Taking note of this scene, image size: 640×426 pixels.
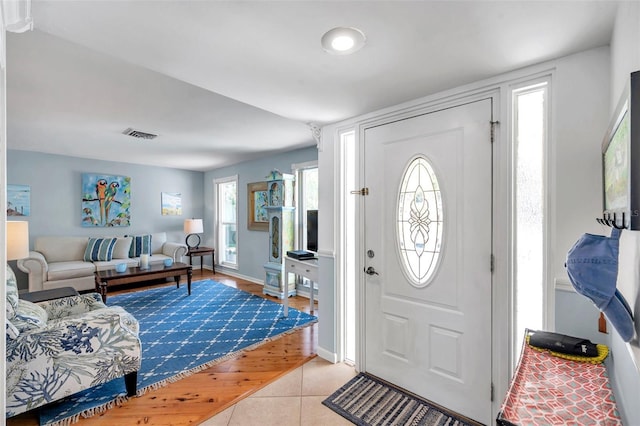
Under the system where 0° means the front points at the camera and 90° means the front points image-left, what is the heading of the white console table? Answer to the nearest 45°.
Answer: approximately 45°

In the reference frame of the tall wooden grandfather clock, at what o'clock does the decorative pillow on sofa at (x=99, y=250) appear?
The decorative pillow on sofa is roughly at 2 o'clock from the tall wooden grandfather clock.

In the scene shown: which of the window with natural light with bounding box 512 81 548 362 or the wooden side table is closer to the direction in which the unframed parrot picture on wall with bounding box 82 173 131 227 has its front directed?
the window with natural light

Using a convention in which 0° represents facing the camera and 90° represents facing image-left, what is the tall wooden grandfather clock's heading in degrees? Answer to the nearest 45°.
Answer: approximately 45°

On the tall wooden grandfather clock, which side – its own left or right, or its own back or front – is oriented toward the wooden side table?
right

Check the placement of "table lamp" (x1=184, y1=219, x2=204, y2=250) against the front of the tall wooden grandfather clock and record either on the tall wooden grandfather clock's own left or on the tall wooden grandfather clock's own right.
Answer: on the tall wooden grandfather clock's own right

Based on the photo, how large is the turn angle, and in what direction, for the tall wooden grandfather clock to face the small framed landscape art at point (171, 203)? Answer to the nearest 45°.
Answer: approximately 90° to its right
